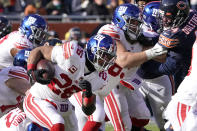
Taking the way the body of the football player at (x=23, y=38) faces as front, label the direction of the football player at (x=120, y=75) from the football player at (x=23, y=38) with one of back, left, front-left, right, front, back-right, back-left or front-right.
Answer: front

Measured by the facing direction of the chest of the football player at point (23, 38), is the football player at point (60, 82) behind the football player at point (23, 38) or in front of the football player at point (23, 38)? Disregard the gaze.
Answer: in front

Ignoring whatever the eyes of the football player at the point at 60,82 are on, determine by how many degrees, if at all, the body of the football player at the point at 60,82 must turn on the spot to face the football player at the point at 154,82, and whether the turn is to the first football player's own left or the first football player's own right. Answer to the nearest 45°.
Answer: approximately 90° to the first football player's own left
